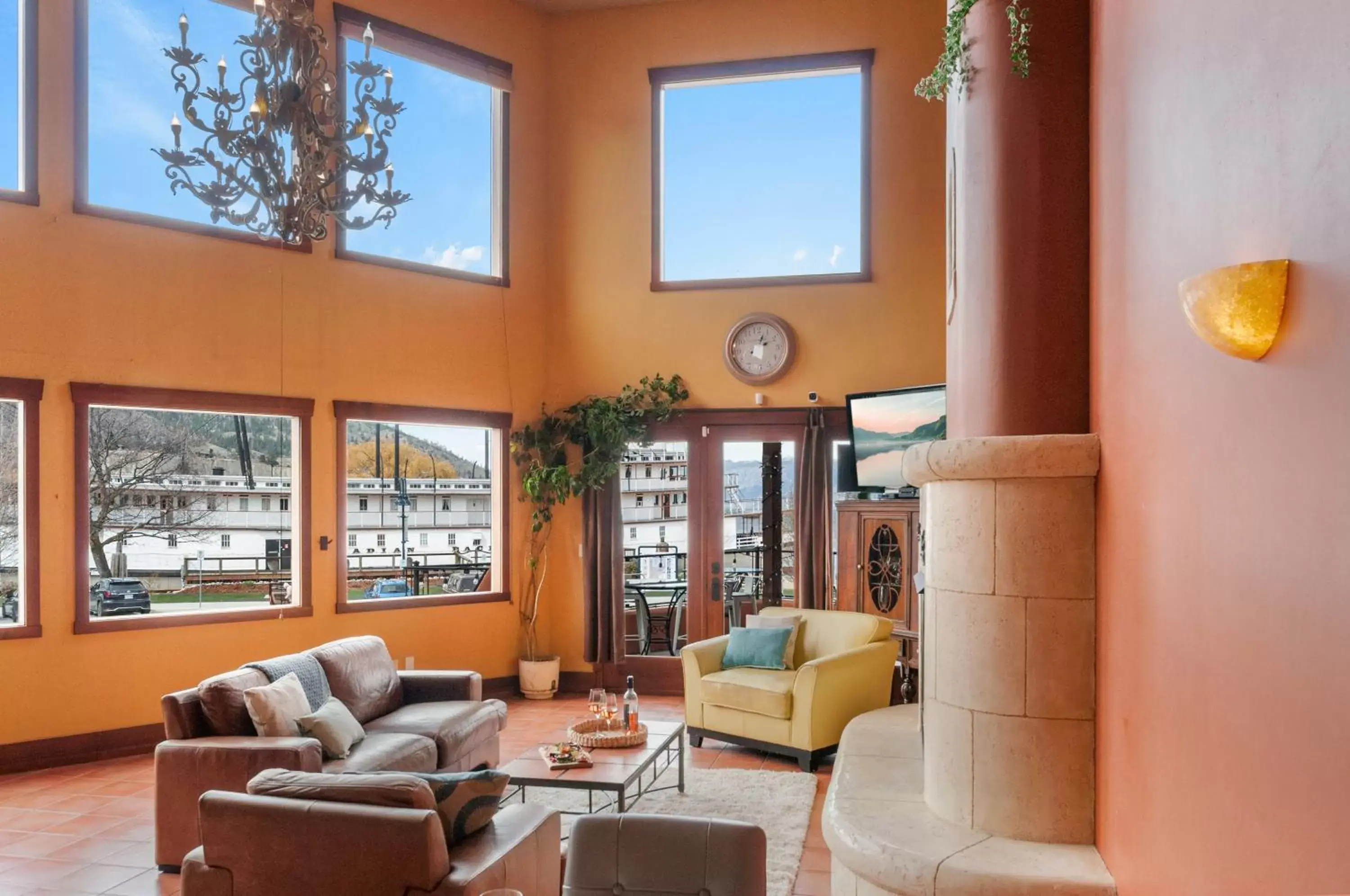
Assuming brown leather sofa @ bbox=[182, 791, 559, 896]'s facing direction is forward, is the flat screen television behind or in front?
in front

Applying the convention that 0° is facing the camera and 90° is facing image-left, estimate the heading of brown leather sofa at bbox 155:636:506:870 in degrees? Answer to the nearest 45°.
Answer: approximately 315°

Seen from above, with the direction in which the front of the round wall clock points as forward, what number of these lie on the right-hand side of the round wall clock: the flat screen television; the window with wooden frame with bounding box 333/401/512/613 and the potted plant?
2

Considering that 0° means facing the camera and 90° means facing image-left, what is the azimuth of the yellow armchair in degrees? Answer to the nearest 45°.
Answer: approximately 45°

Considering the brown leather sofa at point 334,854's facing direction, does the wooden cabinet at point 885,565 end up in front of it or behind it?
in front

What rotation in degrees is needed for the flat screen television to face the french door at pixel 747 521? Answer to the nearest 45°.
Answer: approximately 90° to its right

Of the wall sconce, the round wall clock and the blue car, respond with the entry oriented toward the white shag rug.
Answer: the round wall clock

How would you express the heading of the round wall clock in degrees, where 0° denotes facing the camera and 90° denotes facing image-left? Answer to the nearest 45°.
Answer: approximately 0°

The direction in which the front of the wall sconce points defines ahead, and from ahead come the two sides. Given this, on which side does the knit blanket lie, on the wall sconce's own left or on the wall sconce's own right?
on the wall sconce's own right

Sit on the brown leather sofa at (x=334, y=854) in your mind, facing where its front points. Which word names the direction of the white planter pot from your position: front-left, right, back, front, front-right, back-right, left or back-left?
front-left

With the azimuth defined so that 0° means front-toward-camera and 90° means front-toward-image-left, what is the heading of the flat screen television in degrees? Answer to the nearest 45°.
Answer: approximately 45°

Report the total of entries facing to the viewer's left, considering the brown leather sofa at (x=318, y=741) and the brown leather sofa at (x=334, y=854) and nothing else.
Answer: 0

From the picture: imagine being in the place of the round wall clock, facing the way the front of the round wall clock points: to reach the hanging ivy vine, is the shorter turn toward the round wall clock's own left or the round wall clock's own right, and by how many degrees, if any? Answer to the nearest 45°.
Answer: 0° — it already faces it
